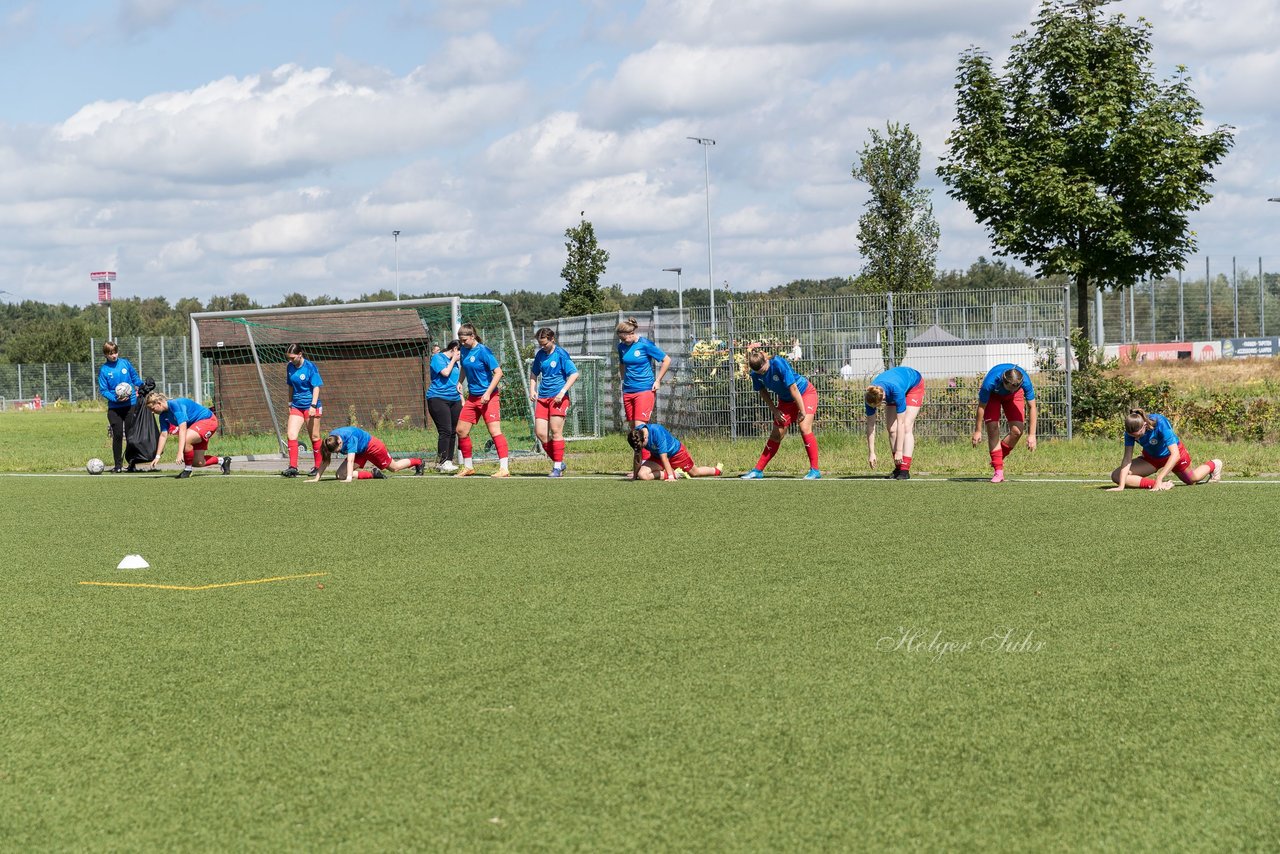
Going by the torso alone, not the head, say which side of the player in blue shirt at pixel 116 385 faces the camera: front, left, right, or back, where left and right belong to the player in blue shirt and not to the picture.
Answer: front

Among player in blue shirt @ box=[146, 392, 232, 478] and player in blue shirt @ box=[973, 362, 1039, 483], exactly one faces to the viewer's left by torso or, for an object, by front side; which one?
player in blue shirt @ box=[146, 392, 232, 478]

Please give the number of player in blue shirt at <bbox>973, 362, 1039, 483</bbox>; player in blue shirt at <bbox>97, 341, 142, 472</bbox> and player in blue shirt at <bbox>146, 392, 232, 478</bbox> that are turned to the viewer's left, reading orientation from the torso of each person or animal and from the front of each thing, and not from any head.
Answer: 1

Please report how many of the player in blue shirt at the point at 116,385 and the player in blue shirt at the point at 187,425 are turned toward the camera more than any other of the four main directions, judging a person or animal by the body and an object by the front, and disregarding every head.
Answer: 1

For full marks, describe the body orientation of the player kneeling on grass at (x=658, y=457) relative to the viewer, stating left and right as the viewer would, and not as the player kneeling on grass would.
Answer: facing the viewer and to the left of the viewer

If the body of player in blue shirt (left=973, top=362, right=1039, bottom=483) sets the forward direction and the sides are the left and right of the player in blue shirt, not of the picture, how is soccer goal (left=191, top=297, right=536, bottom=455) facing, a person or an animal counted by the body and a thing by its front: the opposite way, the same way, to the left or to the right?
the same way

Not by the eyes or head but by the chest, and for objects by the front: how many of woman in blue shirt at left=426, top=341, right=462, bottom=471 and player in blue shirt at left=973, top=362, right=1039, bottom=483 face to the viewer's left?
0

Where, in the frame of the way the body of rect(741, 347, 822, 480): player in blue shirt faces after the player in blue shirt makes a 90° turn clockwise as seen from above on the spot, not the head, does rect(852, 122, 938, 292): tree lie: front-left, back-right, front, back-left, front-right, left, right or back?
front-right

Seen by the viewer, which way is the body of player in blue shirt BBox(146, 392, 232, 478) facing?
to the viewer's left

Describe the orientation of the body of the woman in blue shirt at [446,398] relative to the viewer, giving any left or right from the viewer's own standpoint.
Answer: facing the viewer and to the right of the viewer

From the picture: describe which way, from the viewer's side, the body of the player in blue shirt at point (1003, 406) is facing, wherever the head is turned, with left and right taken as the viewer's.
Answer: facing the viewer

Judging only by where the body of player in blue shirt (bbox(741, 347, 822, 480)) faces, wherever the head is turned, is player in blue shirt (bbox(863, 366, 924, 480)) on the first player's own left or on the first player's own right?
on the first player's own left

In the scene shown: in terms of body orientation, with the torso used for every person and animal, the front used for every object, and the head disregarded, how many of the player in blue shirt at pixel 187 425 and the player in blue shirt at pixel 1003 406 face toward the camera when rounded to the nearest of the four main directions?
1

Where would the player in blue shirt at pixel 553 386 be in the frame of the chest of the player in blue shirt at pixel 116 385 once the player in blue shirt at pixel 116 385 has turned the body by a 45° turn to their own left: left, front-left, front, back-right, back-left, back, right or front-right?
front
